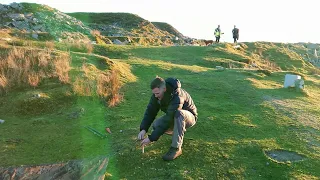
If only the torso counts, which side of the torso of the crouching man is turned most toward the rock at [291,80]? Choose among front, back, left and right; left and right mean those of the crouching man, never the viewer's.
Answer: back

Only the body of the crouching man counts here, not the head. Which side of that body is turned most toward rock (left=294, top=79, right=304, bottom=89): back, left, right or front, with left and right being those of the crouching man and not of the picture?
back

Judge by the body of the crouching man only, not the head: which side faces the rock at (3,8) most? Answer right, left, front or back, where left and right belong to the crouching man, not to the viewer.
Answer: right

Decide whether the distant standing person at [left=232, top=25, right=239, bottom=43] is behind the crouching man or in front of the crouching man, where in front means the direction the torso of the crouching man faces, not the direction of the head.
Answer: behind

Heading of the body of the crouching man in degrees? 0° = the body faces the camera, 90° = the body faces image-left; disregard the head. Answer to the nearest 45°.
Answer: approximately 45°
